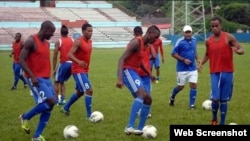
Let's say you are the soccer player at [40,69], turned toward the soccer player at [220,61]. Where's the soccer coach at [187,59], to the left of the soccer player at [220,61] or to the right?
left

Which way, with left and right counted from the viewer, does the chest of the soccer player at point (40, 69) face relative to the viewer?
facing the viewer and to the right of the viewer

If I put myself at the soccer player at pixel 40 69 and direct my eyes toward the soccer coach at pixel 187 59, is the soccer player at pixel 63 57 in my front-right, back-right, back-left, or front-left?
front-left

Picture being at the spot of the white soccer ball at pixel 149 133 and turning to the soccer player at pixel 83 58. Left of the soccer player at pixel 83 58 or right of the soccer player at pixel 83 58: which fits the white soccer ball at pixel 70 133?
left

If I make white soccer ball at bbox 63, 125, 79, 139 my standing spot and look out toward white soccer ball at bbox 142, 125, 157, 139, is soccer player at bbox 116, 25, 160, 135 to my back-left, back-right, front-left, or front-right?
front-left
